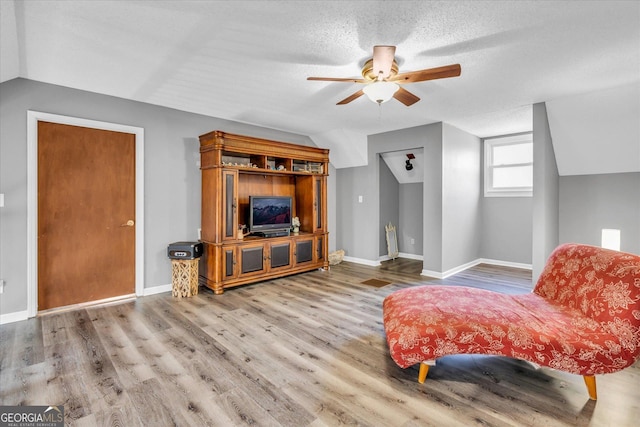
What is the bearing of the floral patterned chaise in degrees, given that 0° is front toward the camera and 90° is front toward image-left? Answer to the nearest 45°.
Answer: approximately 90°

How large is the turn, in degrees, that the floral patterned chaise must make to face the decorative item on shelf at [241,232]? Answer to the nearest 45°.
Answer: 0° — it already faces it

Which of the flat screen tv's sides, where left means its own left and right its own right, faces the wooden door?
right

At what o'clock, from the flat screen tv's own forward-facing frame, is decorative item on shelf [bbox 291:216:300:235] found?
The decorative item on shelf is roughly at 9 o'clock from the flat screen tv.

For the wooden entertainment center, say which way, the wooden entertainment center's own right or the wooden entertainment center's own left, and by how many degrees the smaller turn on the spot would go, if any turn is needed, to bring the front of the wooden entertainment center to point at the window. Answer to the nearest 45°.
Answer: approximately 45° to the wooden entertainment center's own left

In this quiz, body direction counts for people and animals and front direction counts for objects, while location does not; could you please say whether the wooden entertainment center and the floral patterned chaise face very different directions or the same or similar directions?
very different directions

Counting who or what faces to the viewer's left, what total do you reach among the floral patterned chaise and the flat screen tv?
1

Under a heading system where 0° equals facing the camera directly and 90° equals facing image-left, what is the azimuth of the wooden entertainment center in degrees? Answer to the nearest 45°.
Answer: approximately 315°

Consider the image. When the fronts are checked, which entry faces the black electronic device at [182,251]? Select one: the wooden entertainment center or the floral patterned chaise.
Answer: the floral patterned chaise

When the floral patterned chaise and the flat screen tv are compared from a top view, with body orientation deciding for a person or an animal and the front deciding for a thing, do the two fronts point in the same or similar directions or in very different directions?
very different directions

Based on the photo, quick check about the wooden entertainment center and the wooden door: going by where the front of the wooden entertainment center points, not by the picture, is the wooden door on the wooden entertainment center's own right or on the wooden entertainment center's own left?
on the wooden entertainment center's own right
